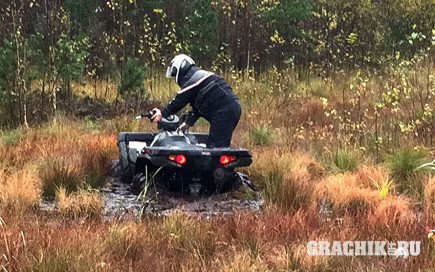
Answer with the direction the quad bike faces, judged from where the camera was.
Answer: facing away from the viewer and to the left of the viewer
